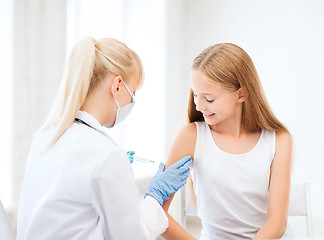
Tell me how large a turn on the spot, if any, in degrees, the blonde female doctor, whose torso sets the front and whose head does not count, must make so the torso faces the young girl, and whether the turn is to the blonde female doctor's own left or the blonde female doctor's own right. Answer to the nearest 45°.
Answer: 0° — they already face them

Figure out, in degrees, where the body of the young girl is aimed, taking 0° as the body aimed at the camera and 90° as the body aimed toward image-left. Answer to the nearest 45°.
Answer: approximately 0°

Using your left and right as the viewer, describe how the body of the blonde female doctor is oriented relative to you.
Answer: facing away from the viewer and to the right of the viewer

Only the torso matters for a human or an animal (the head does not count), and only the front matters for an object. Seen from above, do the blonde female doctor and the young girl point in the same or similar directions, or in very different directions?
very different directions
